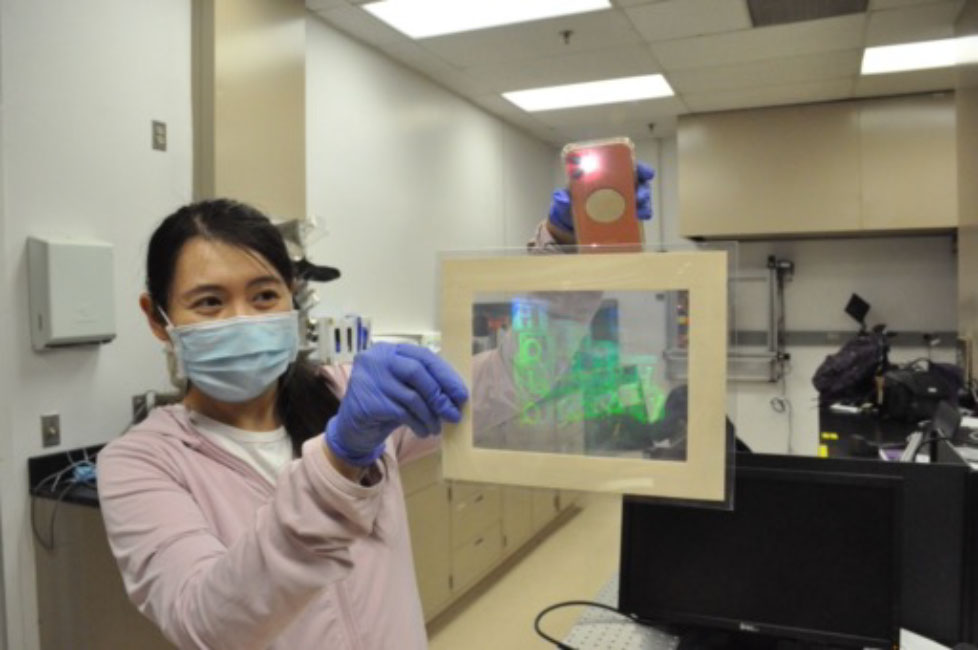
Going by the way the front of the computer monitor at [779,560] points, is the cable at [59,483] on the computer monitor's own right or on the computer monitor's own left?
on the computer monitor's own right

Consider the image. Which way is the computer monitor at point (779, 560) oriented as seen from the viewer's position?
toward the camera

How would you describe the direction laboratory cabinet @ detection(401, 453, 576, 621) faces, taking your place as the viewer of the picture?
facing the viewer and to the right of the viewer

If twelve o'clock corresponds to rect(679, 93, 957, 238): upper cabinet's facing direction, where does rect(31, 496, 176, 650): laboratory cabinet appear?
The laboratory cabinet is roughly at 1 o'clock from the upper cabinet.

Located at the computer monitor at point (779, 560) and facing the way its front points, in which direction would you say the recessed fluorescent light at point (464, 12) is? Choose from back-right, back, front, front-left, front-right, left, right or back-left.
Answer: back-right

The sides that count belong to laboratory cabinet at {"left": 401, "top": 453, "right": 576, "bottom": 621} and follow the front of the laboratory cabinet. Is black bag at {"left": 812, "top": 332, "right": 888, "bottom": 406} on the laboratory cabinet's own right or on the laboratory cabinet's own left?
on the laboratory cabinet's own left

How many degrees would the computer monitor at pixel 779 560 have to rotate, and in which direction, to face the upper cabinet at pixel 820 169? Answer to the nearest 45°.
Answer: approximately 180°

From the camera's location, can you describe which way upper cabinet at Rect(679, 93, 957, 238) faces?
facing the viewer

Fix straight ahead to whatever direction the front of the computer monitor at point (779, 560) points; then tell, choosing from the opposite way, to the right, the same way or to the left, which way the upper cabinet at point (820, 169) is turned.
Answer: the same way

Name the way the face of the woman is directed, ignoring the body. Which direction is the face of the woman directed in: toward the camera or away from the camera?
toward the camera

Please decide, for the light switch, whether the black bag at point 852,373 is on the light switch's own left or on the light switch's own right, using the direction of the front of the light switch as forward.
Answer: on the light switch's own left

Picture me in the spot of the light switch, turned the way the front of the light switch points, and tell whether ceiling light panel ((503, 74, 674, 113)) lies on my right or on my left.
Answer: on my left

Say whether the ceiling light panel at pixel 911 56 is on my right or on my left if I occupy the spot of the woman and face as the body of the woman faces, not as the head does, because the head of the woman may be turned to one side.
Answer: on my left

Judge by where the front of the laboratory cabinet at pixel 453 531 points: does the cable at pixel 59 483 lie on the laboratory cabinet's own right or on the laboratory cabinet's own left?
on the laboratory cabinet's own right
